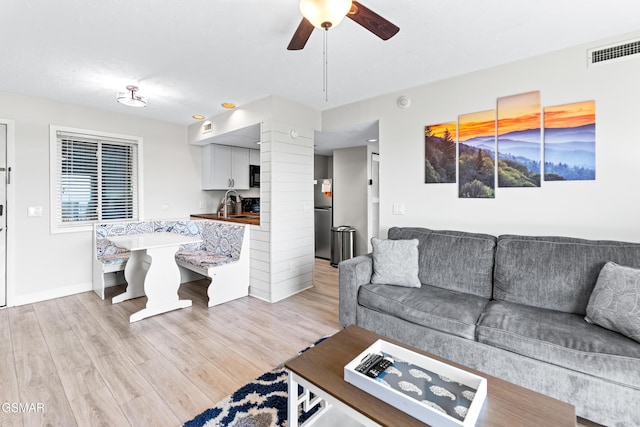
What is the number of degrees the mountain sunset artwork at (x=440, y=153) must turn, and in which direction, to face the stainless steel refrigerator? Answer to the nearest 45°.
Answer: approximately 90° to its right

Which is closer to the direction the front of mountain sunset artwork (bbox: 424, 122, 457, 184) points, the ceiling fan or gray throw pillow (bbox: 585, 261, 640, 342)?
the ceiling fan

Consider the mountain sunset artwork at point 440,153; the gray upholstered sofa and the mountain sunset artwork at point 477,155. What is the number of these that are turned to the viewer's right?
0

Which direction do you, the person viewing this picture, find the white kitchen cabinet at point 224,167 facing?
facing the viewer and to the right of the viewer

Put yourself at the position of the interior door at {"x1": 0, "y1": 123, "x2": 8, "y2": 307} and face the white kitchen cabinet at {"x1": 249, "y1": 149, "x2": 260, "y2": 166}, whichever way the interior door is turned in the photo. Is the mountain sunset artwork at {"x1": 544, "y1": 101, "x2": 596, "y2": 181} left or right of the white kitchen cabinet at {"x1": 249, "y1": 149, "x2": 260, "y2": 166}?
right

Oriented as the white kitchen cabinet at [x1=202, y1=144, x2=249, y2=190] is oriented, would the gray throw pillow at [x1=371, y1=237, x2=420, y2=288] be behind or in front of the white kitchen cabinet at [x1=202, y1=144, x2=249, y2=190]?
in front

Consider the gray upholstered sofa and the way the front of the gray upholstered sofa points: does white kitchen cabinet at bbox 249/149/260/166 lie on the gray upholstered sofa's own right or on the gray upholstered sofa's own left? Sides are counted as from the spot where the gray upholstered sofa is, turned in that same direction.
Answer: on the gray upholstered sofa's own right

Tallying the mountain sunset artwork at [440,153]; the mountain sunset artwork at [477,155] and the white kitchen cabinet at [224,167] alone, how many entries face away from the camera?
0

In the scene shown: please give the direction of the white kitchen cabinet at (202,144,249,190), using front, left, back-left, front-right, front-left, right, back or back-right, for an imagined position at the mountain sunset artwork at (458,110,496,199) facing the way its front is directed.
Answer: front-right

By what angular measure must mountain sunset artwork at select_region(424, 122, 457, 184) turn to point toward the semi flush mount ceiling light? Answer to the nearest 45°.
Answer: approximately 45° to its right
